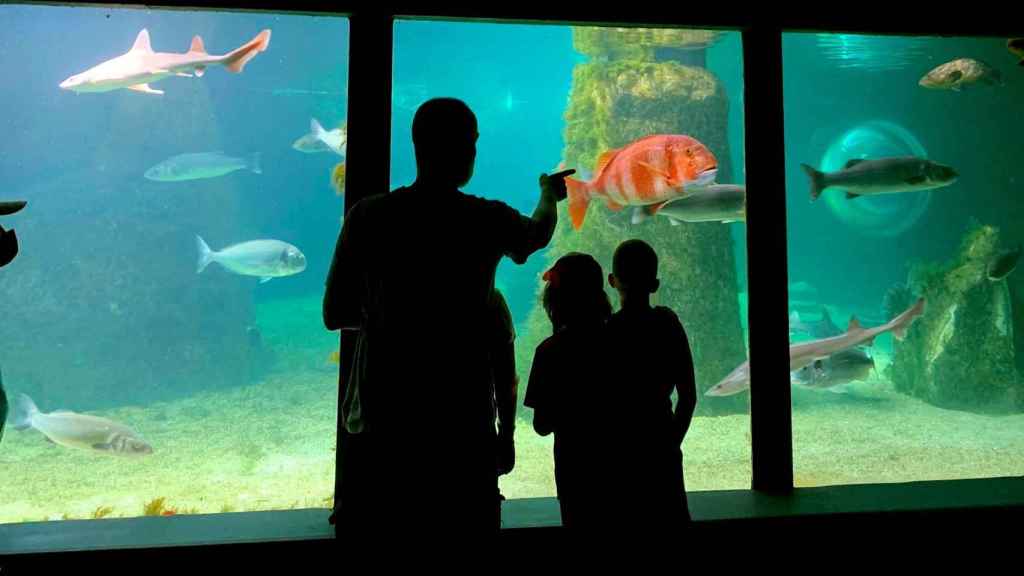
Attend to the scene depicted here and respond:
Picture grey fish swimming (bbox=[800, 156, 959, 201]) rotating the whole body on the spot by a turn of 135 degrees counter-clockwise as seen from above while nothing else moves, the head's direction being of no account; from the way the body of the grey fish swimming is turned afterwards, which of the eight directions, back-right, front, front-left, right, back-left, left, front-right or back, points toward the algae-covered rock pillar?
front

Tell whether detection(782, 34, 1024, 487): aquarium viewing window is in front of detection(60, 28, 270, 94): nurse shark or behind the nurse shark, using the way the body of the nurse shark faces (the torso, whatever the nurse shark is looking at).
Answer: behind

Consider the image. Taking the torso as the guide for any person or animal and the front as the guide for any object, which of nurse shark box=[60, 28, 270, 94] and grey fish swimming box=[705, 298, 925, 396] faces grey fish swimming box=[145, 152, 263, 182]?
grey fish swimming box=[705, 298, 925, 396]

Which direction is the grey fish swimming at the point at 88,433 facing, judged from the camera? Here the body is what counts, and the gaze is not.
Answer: to the viewer's right

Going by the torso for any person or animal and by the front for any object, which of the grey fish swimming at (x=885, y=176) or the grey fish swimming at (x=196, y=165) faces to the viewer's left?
the grey fish swimming at (x=196, y=165)

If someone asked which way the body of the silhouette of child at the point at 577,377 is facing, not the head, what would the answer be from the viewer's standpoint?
away from the camera

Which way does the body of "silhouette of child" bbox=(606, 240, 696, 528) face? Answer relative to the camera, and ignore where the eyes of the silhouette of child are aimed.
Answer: away from the camera

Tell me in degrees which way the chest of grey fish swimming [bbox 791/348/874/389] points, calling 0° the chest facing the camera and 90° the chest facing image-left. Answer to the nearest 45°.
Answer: approximately 90°

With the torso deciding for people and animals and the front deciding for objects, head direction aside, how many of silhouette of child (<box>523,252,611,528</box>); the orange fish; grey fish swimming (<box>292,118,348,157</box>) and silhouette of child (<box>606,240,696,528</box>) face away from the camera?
2

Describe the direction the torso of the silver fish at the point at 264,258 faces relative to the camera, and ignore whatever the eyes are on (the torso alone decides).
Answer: to the viewer's right
